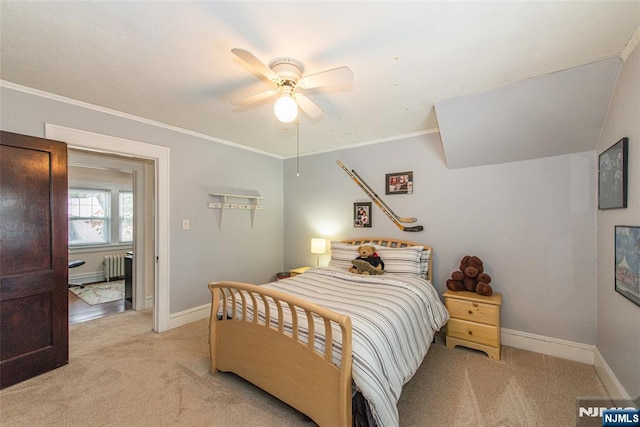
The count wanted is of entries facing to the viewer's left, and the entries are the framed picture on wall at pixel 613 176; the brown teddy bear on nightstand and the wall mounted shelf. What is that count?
1

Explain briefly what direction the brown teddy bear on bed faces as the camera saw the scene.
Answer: facing the viewer and to the left of the viewer

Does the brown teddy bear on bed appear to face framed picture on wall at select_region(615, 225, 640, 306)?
no

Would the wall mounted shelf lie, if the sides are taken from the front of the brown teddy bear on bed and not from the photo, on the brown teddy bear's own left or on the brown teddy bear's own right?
on the brown teddy bear's own right

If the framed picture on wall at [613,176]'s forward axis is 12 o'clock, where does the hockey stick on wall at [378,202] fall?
The hockey stick on wall is roughly at 12 o'clock from the framed picture on wall.

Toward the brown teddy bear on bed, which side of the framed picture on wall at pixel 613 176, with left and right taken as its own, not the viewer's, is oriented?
front

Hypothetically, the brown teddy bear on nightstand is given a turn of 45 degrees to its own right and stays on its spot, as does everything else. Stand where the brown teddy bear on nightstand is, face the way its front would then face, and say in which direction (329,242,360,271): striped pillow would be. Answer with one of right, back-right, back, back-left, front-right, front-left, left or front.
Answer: front-right

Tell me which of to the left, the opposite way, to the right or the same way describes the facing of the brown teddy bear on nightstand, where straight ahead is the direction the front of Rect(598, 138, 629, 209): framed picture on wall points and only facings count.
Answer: to the left

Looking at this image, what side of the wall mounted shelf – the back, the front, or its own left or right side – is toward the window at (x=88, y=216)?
back

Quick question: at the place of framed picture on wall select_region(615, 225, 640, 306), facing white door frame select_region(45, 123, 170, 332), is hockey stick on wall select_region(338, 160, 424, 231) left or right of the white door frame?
right

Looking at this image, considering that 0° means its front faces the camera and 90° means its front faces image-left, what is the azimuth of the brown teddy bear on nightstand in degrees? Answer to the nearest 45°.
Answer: approximately 0°

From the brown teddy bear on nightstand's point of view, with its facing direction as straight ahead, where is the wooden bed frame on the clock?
The wooden bed frame is roughly at 1 o'clock from the brown teddy bear on nightstand.

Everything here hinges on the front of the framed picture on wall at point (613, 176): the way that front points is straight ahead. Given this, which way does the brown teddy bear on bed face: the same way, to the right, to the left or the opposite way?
to the left

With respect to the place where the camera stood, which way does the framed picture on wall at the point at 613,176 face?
facing to the left of the viewer

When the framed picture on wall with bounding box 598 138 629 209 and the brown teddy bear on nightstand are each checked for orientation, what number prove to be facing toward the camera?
1

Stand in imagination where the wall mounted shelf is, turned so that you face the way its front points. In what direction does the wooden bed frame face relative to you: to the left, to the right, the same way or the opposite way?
to the right

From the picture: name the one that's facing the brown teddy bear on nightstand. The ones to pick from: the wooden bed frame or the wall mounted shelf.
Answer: the wall mounted shelf

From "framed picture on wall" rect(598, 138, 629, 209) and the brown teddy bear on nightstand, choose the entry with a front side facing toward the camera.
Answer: the brown teddy bear on nightstand

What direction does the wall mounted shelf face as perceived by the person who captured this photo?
facing the viewer and to the right of the viewer
